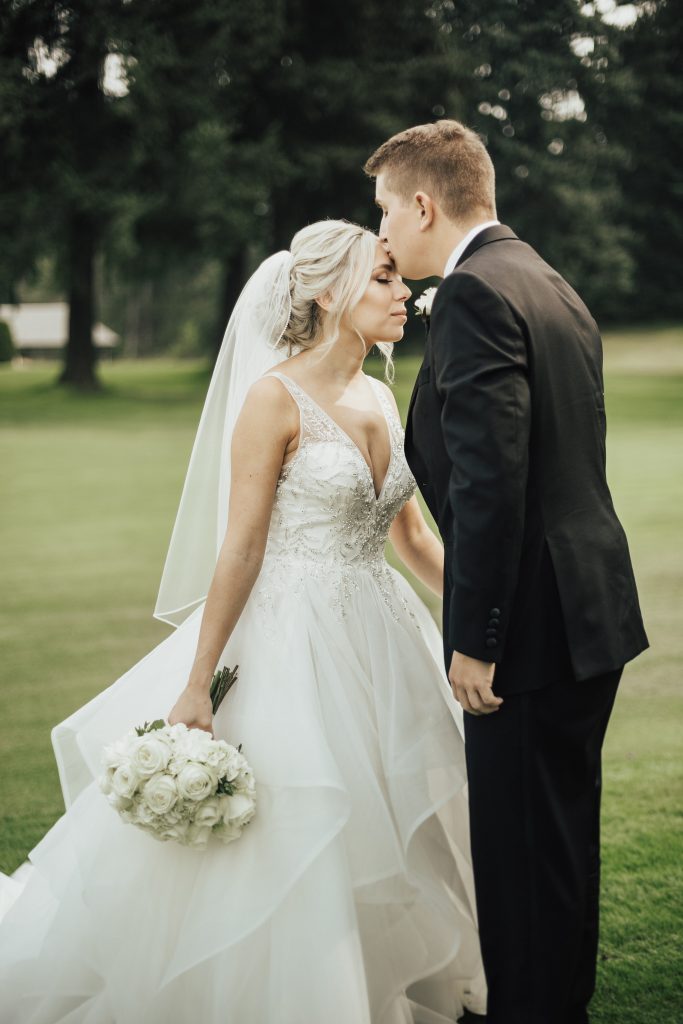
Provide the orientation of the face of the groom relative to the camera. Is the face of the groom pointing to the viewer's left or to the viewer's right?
to the viewer's left

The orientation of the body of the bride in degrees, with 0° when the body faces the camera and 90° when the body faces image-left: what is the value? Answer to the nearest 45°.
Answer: approximately 315°

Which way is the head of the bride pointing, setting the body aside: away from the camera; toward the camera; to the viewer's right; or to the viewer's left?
to the viewer's right
